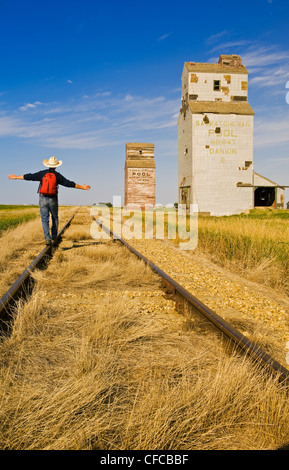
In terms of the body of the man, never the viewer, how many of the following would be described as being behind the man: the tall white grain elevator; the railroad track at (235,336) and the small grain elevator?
1

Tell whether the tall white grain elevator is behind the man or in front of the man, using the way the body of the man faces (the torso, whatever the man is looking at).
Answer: in front

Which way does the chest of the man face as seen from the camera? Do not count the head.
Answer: away from the camera

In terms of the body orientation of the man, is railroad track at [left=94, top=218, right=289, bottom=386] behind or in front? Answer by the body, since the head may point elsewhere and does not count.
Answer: behind

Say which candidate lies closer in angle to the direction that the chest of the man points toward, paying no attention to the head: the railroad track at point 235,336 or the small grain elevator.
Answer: the small grain elevator

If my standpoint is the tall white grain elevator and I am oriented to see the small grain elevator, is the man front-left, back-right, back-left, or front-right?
back-left

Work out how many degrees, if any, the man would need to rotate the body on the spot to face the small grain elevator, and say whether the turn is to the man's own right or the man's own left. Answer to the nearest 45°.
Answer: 0° — they already face it

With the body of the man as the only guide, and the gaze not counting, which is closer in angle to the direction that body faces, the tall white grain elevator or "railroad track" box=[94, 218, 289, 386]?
the tall white grain elevator
